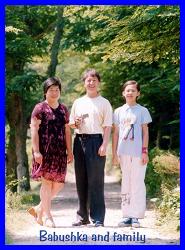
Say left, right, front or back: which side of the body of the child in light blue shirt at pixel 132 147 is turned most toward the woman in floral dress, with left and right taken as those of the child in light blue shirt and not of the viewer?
right

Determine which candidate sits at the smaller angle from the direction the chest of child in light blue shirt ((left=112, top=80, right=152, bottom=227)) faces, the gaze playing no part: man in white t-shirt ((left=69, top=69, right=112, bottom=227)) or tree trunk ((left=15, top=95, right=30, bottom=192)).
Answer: the man in white t-shirt

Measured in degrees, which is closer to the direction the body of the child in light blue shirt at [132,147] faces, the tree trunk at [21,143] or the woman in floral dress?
the woman in floral dress

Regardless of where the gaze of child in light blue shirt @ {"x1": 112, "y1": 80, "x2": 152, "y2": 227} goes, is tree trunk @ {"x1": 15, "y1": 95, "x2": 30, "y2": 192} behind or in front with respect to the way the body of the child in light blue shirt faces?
behind

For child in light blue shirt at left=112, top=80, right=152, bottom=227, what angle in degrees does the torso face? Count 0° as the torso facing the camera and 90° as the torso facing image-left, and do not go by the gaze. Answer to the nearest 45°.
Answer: approximately 0°

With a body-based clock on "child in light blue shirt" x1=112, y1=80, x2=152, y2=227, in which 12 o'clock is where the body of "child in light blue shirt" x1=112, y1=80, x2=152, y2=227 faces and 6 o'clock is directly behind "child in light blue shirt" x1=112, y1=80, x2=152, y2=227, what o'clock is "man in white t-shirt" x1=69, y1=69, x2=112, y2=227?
"man in white t-shirt" x1=69, y1=69, x2=112, y2=227 is roughly at 2 o'clock from "child in light blue shirt" x1=112, y1=80, x2=152, y2=227.
